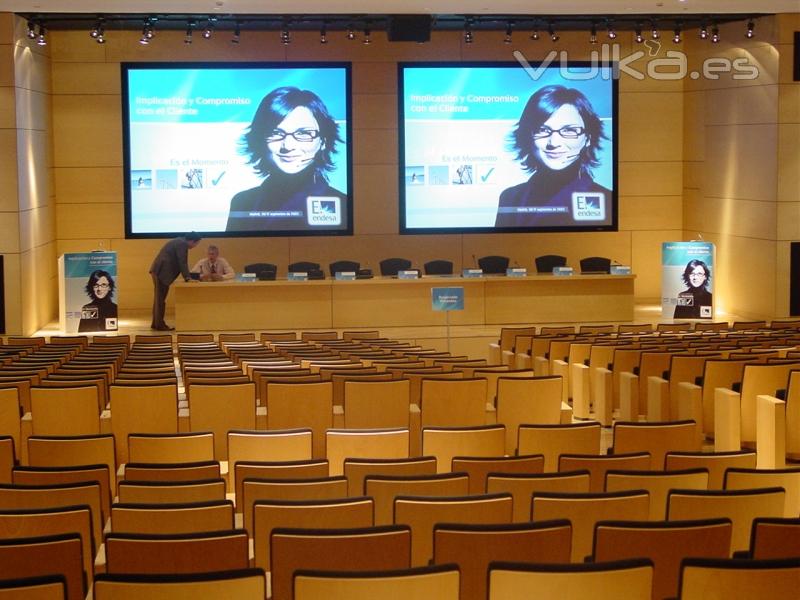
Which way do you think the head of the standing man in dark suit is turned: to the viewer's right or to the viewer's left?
to the viewer's right

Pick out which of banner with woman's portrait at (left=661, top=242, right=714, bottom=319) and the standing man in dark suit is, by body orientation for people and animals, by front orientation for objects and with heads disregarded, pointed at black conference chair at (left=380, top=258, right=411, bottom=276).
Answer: the standing man in dark suit

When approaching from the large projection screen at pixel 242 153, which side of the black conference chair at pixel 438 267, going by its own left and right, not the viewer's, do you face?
right

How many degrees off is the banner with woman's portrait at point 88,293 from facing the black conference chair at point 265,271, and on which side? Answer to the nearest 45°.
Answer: approximately 90° to its left

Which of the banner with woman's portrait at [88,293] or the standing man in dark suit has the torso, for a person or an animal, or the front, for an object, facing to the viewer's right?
the standing man in dark suit

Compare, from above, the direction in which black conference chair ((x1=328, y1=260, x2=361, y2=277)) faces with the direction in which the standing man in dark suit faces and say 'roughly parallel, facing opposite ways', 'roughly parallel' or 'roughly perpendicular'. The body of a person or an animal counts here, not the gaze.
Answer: roughly perpendicular

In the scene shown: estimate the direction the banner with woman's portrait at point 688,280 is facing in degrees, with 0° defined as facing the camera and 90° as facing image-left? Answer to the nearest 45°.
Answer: approximately 0°

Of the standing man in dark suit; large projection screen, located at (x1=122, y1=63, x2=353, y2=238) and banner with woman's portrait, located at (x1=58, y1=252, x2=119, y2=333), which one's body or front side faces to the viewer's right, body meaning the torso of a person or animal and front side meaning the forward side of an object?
the standing man in dark suit

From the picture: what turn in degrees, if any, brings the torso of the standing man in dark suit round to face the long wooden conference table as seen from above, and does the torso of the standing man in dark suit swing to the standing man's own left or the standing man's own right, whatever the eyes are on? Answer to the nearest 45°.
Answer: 0° — they already face it

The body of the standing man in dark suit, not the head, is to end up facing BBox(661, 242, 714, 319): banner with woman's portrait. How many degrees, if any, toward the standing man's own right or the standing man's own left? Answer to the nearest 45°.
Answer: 0° — they already face it
